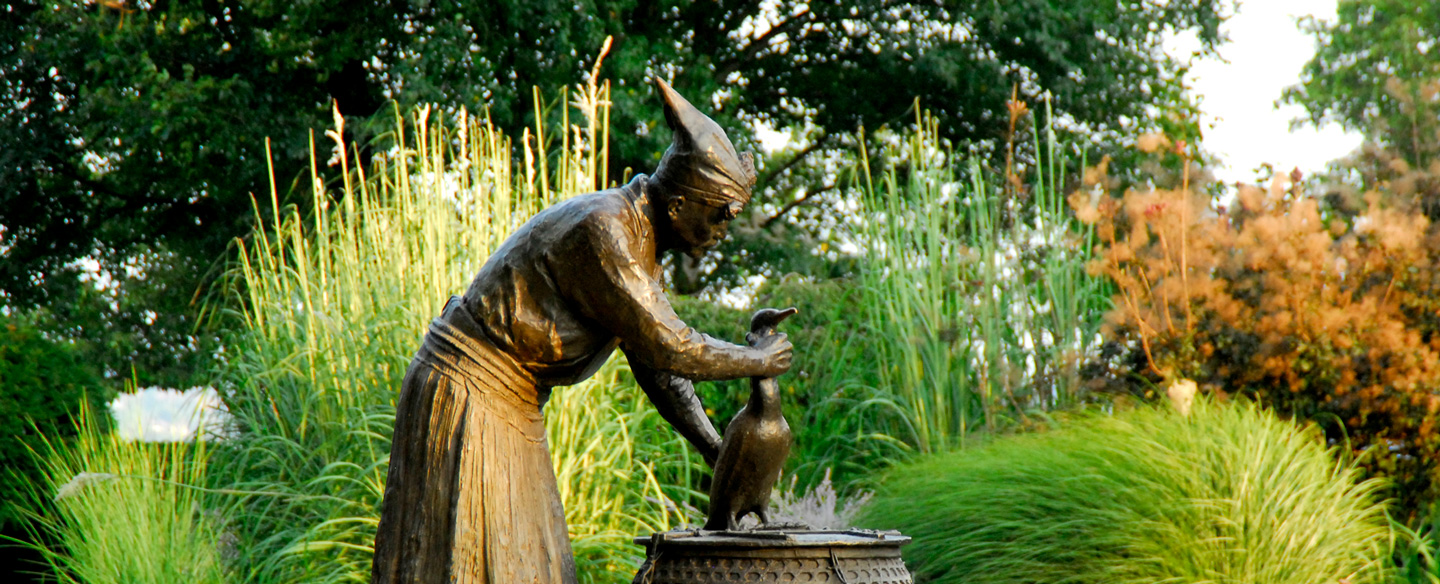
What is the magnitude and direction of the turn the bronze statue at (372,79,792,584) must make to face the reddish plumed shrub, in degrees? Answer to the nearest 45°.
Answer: approximately 45° to its left

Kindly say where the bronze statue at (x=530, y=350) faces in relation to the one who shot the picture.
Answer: facing to the right of the viewer

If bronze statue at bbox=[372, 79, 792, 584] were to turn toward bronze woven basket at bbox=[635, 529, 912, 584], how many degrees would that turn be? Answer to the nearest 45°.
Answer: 0° — it already faces it
